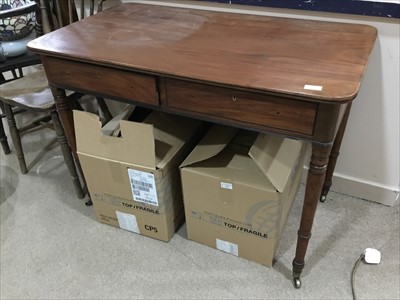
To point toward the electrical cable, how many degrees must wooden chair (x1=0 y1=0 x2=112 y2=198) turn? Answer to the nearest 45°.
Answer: approximately 90° to its left

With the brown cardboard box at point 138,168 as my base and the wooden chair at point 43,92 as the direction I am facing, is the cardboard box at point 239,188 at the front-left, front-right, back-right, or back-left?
back-right

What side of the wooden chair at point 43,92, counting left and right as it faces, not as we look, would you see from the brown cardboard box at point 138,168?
left

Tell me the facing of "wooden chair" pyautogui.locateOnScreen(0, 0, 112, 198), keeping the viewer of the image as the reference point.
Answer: facing the viewer and to the left of the viewer

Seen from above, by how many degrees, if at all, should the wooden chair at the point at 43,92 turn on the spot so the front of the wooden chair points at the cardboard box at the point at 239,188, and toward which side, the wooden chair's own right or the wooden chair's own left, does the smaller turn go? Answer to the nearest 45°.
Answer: approximately 90° to the wooden chair's own left
